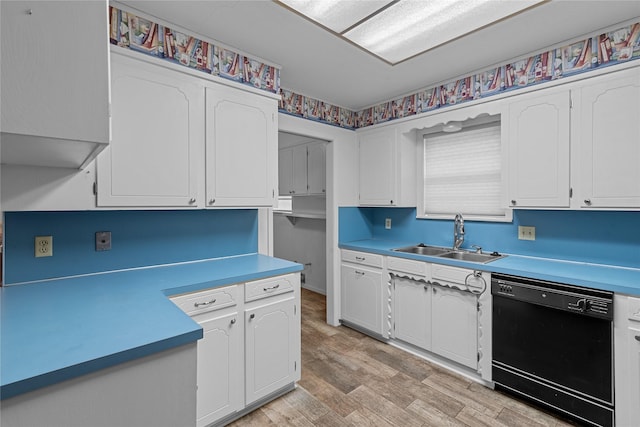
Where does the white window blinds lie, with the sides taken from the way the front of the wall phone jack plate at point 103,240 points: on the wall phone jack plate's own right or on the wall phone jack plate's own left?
on the wall phone jack plate's own left

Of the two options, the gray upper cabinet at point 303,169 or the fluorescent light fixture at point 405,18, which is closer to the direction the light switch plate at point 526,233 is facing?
the fluorescent light fixture

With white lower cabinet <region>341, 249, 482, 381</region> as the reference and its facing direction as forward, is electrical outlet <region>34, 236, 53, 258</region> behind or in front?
in front

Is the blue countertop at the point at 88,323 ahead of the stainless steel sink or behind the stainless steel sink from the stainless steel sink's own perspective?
ahead

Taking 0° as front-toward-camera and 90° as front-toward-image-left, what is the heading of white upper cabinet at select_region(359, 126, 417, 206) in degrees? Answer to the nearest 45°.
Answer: approximately 45°

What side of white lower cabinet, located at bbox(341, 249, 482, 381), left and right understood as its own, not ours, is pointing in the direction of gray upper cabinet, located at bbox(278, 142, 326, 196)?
right

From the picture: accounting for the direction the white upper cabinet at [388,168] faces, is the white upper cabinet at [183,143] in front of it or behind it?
in front

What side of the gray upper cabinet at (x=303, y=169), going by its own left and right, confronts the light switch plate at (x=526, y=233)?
left

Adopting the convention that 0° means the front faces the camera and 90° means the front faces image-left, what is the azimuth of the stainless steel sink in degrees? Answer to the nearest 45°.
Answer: approximately 45°
